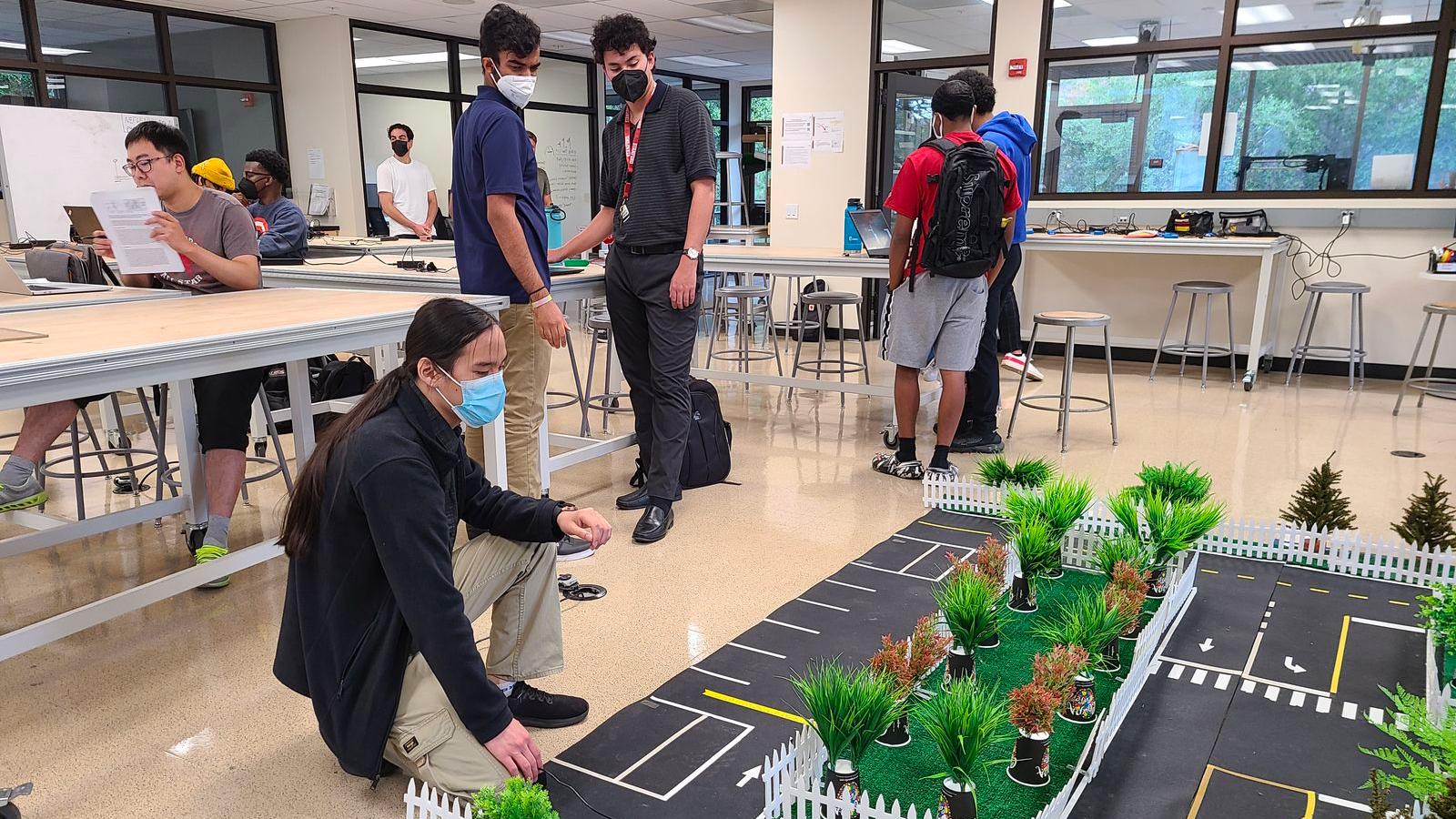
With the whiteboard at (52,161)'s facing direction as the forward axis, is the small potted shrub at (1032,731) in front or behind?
in front

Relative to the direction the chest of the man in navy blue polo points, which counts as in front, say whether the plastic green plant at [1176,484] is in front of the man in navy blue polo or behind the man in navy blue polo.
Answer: in front

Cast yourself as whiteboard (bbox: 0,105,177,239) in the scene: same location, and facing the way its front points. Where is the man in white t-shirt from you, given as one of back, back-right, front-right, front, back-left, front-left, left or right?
front

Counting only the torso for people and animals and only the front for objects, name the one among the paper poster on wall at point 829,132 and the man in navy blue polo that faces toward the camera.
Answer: the paper poster on wall

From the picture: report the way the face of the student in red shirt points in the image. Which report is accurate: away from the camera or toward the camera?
away from the camera

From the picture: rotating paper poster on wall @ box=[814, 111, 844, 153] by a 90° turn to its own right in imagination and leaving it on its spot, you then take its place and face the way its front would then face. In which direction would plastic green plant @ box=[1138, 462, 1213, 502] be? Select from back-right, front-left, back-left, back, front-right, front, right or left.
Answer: left

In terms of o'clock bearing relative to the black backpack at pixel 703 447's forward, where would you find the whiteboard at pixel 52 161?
The whiteboard is roughly at 3 o'clock from the black backpack.

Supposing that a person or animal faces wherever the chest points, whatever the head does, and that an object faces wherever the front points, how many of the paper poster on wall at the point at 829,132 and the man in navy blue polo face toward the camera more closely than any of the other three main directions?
1

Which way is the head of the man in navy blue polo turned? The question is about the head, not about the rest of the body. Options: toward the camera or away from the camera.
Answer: toward the camera

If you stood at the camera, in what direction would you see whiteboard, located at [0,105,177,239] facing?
facing the viewer and to the right of the viewer

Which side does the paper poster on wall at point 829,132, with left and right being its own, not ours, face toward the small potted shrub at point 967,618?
front

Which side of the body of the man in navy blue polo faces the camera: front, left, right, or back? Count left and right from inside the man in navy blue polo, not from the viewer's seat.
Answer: right

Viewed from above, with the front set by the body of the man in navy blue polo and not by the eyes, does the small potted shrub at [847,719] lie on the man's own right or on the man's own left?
on the man's own right

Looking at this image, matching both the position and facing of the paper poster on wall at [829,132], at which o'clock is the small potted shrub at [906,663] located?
The small potted shrub is roughly at 12 o'clock from the paper poster on wall.

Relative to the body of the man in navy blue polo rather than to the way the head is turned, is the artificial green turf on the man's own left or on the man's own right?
on the man's own right

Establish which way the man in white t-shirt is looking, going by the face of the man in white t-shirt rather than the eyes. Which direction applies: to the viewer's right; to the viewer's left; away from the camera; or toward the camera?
toward the camera

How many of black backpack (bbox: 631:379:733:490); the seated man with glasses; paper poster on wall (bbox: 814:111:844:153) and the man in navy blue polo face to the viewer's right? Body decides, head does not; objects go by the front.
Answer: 1

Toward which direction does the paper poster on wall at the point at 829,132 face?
toward the camera

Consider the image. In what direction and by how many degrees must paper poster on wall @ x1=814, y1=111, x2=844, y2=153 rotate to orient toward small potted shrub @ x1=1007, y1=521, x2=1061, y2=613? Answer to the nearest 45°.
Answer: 0° — it already faces it
